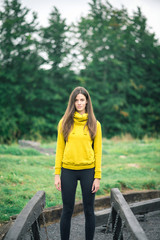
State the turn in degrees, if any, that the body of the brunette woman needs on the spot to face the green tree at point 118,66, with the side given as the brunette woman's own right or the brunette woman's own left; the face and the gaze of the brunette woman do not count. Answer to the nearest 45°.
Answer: approximately 180°

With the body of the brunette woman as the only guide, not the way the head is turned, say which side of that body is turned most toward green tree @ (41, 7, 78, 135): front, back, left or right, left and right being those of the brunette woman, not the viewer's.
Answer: back

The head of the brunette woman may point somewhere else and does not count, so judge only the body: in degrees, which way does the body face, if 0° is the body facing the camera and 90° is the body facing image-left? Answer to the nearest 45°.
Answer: approximately 0°

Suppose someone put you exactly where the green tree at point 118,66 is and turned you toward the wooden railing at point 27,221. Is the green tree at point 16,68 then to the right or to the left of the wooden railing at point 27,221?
right

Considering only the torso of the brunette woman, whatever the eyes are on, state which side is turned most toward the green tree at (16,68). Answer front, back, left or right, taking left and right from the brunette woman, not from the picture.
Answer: back
